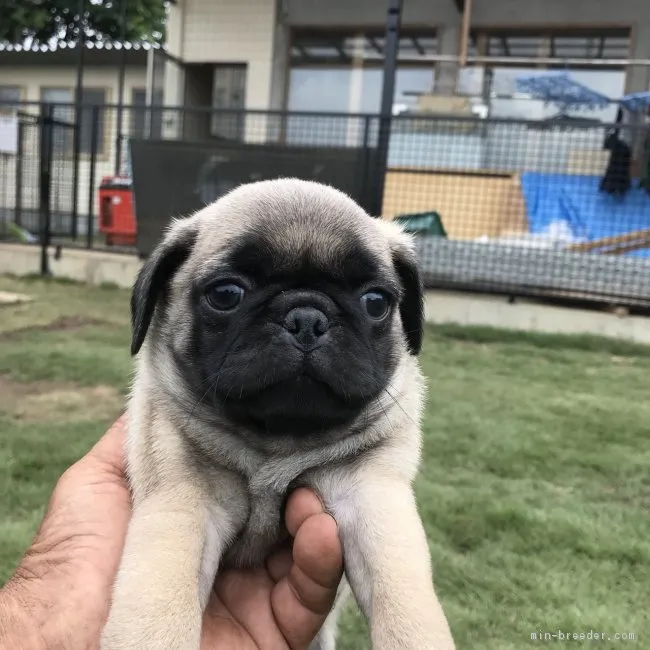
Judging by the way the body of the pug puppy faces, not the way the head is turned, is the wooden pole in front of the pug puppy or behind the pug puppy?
behind

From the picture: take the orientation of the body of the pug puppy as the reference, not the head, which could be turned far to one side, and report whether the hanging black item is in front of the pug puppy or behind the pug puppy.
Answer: behind

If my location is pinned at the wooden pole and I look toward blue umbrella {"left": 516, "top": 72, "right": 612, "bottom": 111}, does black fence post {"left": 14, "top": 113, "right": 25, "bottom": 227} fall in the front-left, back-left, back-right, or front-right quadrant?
back-right

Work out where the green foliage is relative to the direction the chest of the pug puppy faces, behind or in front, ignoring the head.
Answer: behind

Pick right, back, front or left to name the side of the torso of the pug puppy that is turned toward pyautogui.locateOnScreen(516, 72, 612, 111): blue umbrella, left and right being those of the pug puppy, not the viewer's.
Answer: back

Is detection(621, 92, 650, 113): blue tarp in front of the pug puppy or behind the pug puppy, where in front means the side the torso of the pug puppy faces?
behind

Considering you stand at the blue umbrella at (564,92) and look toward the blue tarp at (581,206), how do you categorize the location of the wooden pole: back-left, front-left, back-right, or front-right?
back-right

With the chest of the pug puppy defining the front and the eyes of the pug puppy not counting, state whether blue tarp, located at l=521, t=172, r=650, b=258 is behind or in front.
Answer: behind

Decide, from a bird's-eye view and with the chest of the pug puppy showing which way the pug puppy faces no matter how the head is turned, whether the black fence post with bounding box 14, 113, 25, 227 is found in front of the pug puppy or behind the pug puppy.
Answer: behind

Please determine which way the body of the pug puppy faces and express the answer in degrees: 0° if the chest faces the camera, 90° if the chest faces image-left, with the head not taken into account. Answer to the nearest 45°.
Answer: approximately 0°

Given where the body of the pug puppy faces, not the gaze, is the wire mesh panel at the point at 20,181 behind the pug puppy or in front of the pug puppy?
behind

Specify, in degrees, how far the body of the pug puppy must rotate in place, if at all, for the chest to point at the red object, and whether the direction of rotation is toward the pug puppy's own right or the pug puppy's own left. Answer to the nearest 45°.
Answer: approximately 180°
